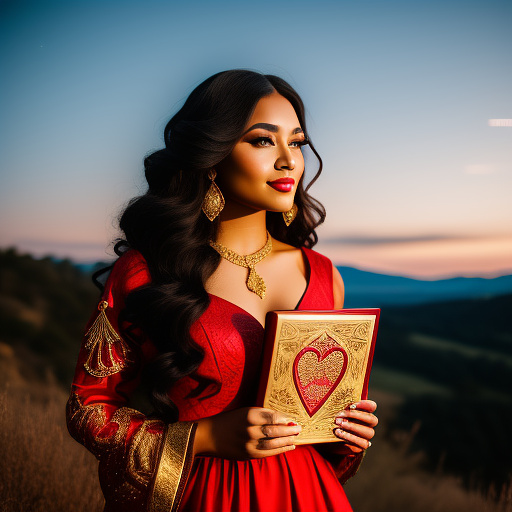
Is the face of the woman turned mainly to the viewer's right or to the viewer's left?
to the viewer's right
